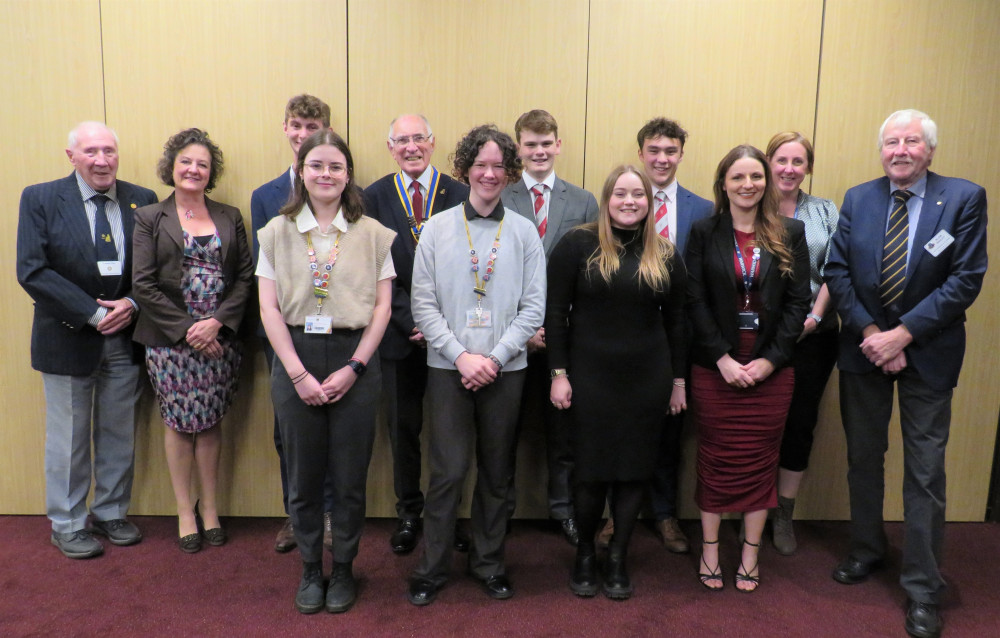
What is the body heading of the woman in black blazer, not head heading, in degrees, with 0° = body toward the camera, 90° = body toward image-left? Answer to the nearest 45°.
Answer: approximately 0°

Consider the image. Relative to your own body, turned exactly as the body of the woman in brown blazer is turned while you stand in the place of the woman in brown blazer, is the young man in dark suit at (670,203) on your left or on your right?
on your left

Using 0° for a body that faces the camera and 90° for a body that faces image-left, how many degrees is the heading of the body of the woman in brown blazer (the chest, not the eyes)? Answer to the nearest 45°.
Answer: approximately 0°

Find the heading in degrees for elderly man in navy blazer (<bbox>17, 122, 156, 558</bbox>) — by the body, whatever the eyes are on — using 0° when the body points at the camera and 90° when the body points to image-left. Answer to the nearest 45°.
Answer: approximately 315°

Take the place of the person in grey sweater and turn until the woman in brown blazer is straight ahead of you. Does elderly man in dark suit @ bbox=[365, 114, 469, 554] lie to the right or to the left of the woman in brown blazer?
right

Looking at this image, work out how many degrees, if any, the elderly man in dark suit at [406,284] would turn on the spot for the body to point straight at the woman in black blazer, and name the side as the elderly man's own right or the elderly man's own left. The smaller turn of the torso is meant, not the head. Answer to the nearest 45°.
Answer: approximately 90° to the elderly man's own left
